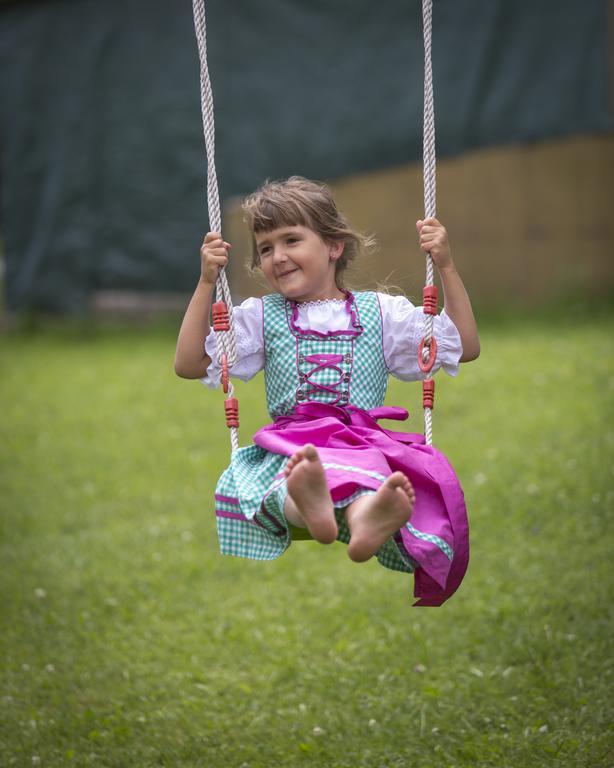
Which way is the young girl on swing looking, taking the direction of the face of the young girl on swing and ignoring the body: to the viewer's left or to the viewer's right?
to the viewer's left

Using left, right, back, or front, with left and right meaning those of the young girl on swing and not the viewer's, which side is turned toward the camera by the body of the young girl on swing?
front

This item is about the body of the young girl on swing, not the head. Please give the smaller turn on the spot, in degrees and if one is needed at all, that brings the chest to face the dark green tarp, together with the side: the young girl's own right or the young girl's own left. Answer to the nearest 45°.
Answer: approximately 180°
